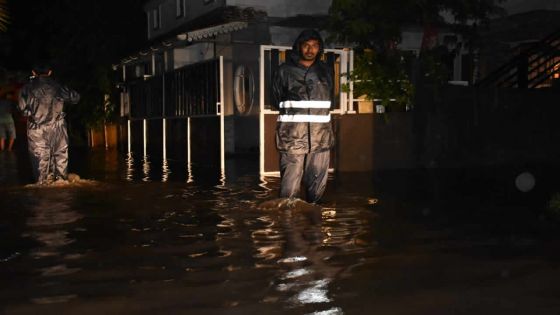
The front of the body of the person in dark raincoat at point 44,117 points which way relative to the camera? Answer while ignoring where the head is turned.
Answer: away from the camera

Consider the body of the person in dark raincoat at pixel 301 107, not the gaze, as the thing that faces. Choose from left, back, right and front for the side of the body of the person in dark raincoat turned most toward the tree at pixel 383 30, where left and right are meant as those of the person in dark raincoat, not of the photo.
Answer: back

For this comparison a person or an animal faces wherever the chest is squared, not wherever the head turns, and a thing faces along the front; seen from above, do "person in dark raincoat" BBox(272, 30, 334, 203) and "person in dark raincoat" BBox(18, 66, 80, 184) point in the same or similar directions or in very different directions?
very different directions

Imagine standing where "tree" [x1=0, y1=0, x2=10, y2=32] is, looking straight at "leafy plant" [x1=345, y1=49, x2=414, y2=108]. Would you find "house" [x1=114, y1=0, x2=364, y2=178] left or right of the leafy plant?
left

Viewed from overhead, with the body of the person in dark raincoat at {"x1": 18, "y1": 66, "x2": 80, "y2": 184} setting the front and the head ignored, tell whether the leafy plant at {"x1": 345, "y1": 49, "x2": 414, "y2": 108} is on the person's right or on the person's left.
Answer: on the person's right

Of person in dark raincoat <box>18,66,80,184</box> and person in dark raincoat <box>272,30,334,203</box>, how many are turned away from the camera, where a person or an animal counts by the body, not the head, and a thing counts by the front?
1

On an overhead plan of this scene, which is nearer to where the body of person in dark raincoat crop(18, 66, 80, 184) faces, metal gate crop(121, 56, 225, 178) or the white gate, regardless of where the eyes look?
the metal gate

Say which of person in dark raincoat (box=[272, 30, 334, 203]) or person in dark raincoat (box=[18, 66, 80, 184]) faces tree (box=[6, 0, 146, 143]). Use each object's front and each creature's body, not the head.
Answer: person in dark raincoat (box=[18, 66, 80, 184])

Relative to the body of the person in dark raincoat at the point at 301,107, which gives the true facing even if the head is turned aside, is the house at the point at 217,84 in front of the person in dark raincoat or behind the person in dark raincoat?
behind
